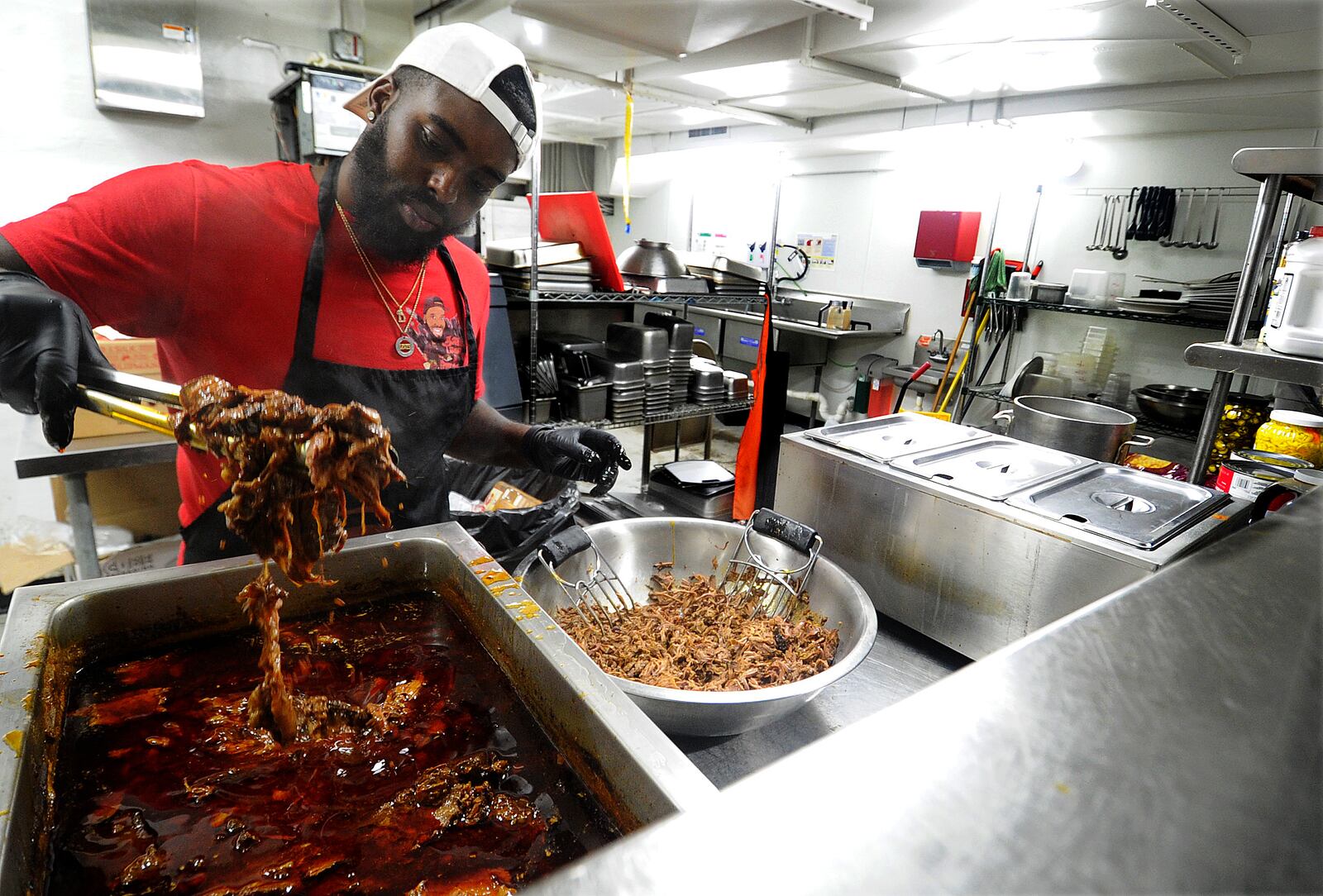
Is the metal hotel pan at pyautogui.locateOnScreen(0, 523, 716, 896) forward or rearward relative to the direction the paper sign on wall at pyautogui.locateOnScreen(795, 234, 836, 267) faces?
forward

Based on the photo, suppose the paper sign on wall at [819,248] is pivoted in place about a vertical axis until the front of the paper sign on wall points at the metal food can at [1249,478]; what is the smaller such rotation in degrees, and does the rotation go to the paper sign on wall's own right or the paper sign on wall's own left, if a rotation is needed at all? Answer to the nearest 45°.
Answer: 0° — it already faces it

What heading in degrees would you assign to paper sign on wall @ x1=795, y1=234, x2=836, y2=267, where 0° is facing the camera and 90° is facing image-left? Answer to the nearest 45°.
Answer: approximately 0°

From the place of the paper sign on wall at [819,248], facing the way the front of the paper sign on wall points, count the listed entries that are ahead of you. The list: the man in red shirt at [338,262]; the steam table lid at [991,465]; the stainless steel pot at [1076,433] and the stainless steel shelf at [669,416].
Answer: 4

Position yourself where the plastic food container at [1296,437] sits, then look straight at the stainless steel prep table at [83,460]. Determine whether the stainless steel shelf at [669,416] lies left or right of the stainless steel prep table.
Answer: right

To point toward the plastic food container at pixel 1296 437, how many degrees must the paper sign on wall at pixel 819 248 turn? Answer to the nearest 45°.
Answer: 0° — it already faces it

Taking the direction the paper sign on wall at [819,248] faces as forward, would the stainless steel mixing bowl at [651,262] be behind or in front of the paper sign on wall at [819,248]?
in front

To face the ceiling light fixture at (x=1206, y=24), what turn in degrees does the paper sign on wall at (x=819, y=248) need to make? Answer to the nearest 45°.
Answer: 0° — it already faces it
